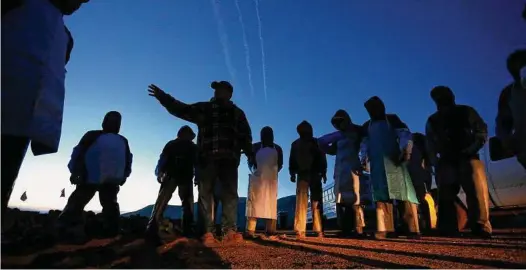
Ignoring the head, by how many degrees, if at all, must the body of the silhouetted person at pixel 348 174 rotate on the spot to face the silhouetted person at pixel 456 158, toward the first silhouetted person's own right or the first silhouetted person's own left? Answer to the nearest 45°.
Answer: approximately 90° to the first silhouetted person's own left

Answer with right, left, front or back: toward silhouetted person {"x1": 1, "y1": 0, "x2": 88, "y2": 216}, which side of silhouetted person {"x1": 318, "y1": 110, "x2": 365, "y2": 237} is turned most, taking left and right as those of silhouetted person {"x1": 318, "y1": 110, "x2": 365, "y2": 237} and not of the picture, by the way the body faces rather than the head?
front

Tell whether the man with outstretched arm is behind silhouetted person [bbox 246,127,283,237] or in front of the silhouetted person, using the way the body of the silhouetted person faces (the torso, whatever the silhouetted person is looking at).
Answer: in front

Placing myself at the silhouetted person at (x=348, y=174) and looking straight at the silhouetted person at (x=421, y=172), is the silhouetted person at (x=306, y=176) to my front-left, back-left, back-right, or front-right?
back-left

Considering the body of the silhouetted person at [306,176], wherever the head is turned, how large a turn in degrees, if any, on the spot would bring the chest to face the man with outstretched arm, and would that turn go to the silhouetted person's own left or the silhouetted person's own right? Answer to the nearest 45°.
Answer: approximately 45° to the silhouetted person's own right

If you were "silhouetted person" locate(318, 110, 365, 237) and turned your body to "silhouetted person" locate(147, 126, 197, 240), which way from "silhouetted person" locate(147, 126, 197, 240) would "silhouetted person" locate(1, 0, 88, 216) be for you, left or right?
left

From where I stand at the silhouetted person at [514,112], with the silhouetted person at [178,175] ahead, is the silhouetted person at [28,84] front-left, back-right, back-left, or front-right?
front-left

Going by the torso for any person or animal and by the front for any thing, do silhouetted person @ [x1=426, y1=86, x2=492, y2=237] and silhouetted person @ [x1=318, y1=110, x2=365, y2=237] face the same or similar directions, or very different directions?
same or similar directions

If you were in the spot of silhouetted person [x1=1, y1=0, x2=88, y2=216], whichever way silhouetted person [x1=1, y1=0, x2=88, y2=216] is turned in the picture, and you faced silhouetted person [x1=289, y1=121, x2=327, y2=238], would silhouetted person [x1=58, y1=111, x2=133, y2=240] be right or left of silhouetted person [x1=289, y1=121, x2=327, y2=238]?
left

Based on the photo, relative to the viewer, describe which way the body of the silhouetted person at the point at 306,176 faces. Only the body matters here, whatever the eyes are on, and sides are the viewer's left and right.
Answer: facing the viewer

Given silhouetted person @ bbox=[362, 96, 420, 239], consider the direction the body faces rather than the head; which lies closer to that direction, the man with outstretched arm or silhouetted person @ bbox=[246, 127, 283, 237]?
the man with outstretched arm

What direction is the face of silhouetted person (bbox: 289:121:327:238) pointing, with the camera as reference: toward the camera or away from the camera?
toward the camera

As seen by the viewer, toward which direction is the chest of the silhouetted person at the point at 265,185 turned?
toward the camera

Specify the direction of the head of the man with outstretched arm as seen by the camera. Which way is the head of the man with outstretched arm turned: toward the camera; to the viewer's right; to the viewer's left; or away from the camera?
to the viewer's left

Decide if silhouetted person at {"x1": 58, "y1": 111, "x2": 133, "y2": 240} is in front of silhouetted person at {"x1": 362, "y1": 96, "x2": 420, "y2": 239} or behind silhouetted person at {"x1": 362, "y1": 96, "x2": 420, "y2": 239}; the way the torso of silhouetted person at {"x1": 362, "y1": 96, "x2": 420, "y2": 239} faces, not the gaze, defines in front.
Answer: in front

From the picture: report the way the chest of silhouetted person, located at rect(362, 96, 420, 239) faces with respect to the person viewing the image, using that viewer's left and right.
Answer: facing the viewer and to the left of the viewer

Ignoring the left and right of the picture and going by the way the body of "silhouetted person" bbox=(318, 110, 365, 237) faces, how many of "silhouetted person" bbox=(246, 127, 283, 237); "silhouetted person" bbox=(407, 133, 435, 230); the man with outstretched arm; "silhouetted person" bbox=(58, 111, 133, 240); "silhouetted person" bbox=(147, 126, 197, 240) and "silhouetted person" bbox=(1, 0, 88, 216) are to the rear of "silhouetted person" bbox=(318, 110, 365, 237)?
1
